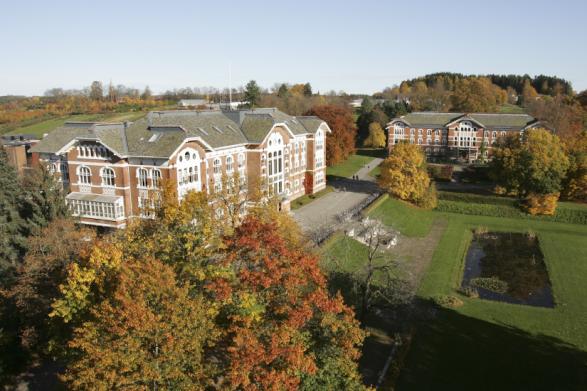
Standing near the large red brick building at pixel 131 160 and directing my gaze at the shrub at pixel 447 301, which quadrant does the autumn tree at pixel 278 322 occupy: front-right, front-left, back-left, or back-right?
front-right

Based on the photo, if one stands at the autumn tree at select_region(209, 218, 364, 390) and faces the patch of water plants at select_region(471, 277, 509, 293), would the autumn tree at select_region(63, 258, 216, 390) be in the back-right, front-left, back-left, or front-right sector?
back-left
